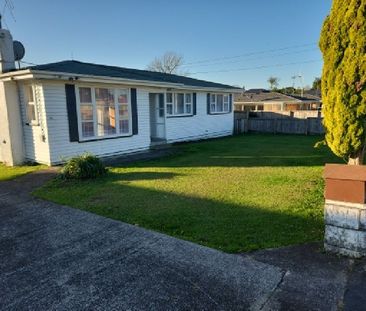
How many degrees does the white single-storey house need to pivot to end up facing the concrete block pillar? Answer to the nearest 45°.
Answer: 0° — it already faces it

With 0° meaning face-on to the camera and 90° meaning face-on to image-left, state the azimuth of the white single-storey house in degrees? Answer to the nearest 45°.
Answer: approximately 315°

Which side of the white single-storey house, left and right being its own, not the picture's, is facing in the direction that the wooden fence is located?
left

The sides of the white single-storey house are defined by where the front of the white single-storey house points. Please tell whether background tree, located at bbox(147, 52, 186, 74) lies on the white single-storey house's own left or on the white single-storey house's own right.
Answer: on the white single-storey house's own left

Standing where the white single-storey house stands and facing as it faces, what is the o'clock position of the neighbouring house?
The neighbouring house is roughly at 9 o'clock from the white single-storey house.

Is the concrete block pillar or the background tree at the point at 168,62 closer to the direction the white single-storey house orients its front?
the concrete block pillar

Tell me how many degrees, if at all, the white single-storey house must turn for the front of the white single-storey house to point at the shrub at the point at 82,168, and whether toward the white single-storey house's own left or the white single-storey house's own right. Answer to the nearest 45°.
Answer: approximately 45° to the white single-storey house's own right
